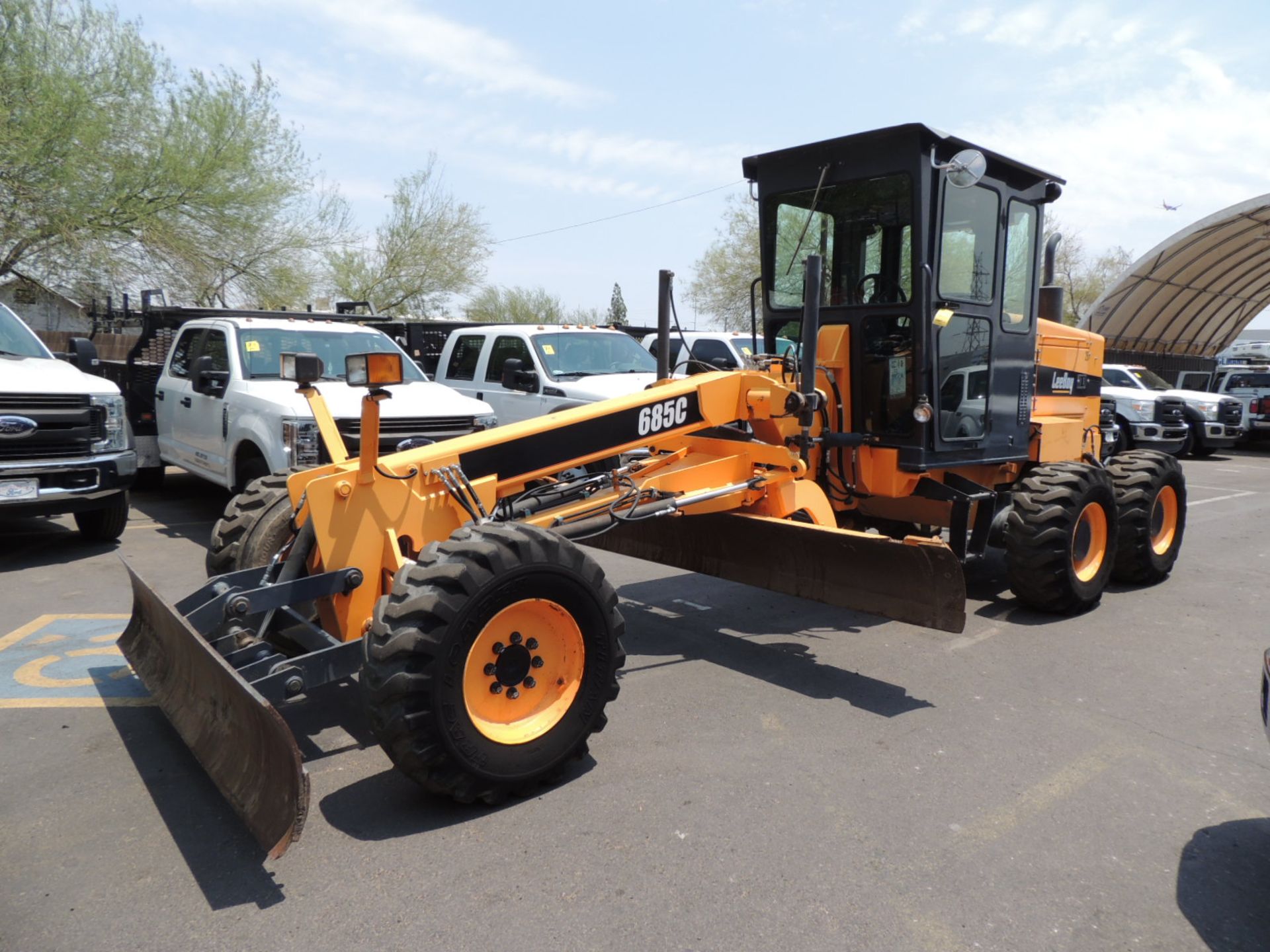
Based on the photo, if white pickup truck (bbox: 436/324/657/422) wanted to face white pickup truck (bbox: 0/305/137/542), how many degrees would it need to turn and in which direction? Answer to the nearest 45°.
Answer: approximately 90° to its right

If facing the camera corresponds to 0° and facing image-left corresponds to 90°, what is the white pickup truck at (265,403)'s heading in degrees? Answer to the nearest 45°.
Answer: approximately 315°

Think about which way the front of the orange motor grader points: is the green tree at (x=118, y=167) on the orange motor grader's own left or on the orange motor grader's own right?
on the orange motor grader's own right

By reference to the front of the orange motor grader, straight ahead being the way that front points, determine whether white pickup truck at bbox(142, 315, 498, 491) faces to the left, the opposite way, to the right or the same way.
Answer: to the left

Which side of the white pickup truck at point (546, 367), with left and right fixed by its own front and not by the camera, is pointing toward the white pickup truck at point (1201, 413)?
left

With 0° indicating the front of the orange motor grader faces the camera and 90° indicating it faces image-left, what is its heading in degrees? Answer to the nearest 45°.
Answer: approximately 45°

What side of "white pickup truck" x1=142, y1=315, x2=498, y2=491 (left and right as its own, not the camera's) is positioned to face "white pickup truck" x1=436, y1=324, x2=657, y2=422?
left

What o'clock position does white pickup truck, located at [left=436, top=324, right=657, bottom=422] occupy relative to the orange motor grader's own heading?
The white pickup truck is roughly at 4 o'clock from the orange motor grader.

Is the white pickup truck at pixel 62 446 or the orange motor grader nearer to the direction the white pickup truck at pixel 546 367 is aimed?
the orange motor grader

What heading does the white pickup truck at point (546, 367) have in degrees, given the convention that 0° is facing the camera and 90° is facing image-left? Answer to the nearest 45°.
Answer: approximately 315°

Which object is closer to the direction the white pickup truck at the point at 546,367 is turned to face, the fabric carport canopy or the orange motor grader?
the orange motor grader
